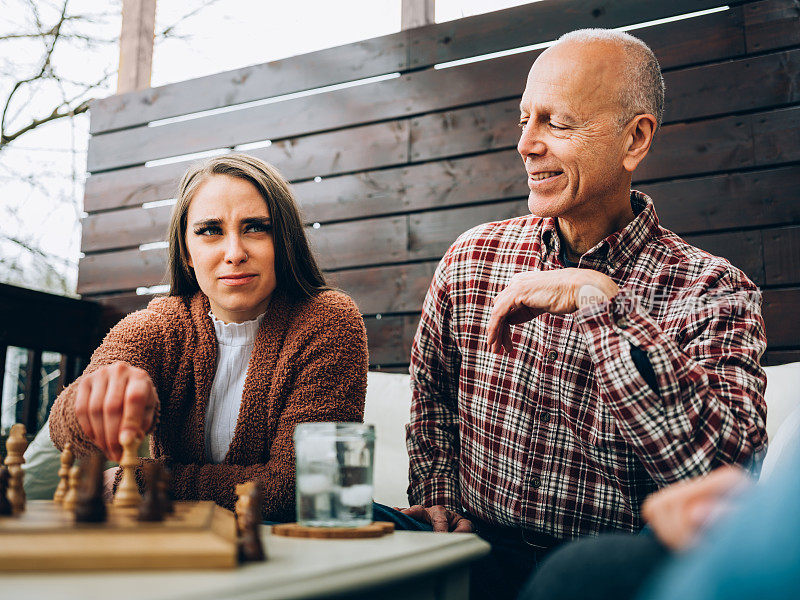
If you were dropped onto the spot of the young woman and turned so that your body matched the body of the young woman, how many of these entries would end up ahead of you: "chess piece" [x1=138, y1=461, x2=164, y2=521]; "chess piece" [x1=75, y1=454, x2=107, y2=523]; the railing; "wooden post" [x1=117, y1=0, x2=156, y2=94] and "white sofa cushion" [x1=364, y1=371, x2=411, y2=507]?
2

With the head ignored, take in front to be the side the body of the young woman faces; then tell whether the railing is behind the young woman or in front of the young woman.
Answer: behind

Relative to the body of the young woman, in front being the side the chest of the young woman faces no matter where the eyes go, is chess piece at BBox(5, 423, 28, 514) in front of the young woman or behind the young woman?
in front

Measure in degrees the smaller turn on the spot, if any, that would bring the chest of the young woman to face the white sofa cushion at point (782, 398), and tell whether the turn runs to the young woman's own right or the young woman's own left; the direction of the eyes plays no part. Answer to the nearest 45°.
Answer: approximately 90° to the young woman's own left

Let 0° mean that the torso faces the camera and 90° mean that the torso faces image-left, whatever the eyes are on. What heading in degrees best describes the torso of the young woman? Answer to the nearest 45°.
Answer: approximately 0°

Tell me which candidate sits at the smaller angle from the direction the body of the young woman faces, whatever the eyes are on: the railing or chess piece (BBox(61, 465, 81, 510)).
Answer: the chess piece

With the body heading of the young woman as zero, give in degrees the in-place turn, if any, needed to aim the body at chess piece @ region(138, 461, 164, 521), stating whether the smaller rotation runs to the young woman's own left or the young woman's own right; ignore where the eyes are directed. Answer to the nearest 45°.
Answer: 0° — they already face it

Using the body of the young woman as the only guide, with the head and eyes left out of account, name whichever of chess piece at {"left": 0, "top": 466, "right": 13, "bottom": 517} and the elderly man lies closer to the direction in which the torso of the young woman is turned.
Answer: the chess piece

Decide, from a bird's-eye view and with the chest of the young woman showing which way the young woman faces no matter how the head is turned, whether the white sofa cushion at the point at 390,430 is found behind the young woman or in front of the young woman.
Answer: behind

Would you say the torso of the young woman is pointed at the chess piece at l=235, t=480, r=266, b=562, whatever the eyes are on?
yes
